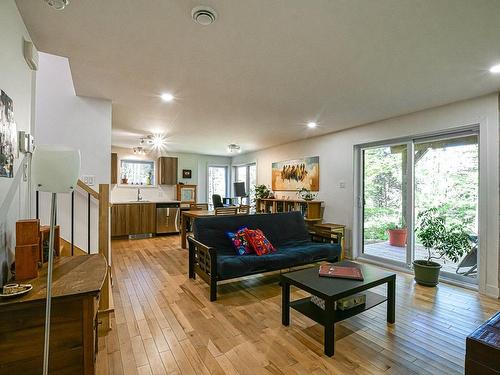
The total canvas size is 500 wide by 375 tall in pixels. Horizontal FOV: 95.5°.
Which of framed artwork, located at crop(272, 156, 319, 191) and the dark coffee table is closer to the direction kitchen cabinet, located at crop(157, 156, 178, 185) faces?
the dark coffee table

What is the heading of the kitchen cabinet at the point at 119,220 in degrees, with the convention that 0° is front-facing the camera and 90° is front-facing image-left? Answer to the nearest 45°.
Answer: approximately 0°

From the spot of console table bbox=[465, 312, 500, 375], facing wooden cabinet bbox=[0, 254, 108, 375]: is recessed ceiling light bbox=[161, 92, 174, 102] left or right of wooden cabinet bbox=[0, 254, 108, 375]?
right

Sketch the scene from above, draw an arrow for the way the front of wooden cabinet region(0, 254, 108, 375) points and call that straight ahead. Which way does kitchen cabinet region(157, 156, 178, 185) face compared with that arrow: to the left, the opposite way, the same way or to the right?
to the right

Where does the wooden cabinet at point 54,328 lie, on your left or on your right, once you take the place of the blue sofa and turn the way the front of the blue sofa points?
on your right

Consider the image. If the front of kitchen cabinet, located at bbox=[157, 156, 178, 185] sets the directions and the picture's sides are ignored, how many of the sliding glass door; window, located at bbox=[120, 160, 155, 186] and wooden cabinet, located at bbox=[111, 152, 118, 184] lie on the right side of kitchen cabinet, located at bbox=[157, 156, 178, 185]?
2

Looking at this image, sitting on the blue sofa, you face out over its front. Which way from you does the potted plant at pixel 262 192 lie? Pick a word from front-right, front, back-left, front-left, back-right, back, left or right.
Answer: back-left

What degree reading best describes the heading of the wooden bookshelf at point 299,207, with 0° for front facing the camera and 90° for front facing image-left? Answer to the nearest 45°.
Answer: approximately 45°

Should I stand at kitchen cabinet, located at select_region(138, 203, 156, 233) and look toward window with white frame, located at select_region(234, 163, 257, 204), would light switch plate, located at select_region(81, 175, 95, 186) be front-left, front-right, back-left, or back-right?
back-right

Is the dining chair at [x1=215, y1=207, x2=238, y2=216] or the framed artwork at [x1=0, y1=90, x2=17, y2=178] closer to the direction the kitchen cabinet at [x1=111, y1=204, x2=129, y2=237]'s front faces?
the framed artwork
